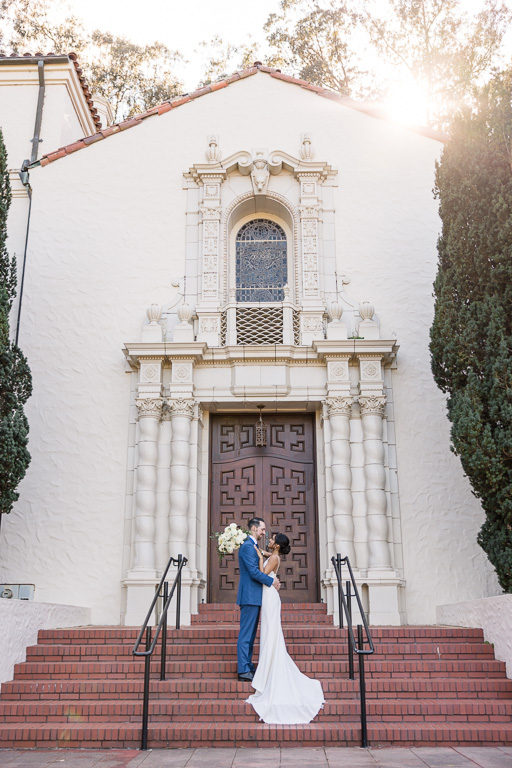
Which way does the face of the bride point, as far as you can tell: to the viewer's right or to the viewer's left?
to the viewer's left

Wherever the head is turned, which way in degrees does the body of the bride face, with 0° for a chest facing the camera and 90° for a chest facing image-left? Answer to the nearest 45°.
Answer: approximately 90°

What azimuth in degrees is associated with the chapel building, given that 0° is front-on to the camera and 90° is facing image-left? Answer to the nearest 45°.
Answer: approximately 0°

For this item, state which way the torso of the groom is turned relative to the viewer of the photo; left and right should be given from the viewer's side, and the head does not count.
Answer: facing to the right of the viewer

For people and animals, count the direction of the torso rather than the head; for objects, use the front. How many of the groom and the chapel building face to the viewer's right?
1

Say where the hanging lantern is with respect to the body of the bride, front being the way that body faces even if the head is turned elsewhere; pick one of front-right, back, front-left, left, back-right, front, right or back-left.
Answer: right

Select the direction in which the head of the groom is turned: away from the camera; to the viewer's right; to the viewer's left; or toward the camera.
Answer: to the viewer's right

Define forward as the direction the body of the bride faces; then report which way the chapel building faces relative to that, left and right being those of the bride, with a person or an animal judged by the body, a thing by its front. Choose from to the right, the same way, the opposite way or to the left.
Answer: to the left
